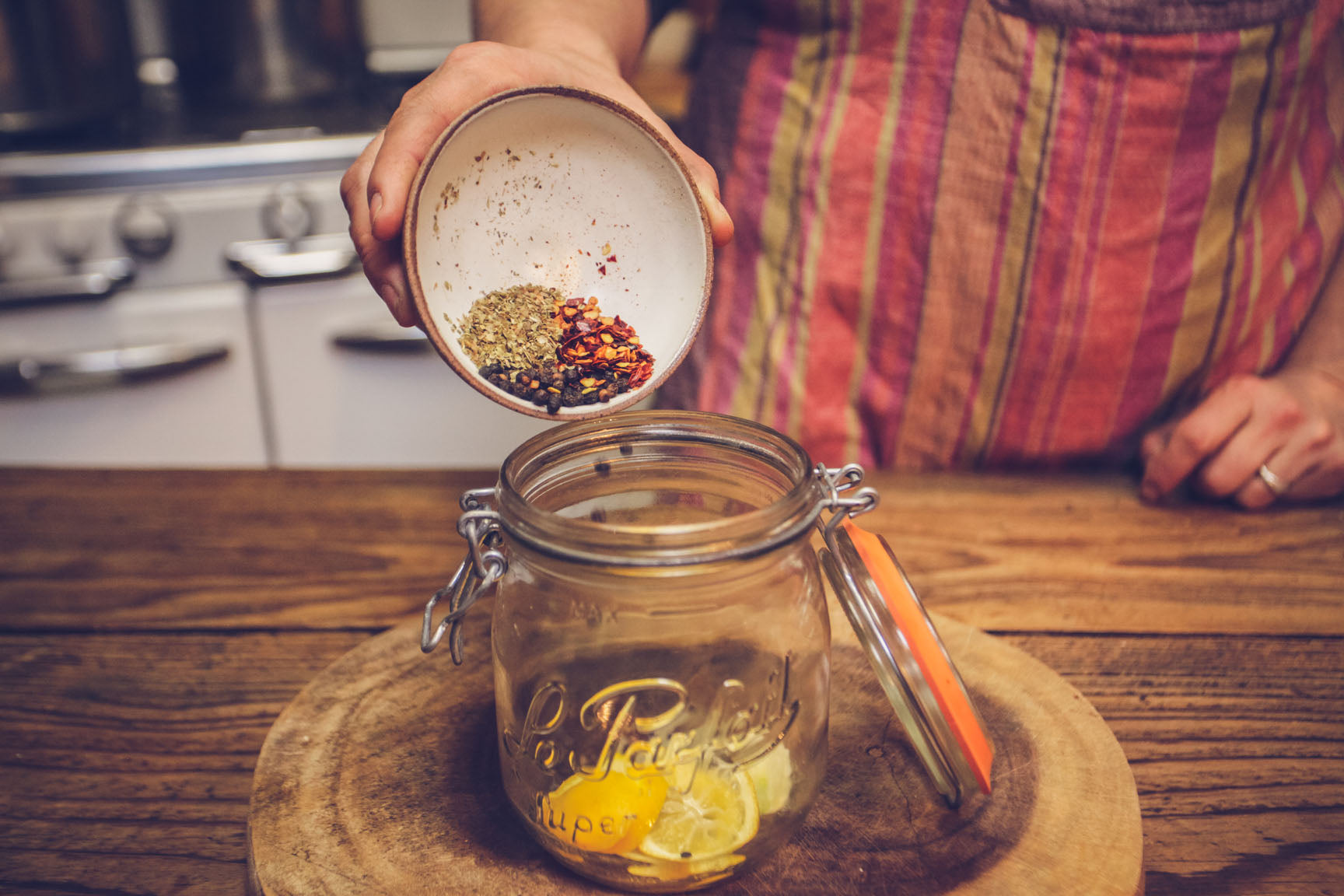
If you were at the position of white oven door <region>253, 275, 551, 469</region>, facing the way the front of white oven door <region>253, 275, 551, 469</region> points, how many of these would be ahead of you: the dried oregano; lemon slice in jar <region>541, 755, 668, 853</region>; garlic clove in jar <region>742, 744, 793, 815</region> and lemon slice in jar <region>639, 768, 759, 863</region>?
4

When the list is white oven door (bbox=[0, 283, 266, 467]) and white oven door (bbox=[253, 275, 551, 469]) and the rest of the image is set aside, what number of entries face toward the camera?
2

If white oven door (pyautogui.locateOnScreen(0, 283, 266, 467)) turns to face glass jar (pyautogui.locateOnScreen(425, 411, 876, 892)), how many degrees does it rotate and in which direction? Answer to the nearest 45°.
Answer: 0° — it already faces it

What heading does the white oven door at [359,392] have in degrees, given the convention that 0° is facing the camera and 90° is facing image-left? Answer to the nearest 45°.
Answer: approximately 0°

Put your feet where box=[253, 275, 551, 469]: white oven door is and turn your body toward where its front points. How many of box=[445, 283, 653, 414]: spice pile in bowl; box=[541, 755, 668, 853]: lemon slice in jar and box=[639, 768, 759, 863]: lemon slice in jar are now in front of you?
3

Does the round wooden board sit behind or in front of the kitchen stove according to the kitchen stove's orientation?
in front

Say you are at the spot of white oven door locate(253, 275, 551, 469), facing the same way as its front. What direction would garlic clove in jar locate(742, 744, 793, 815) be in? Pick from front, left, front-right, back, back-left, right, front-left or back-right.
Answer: front

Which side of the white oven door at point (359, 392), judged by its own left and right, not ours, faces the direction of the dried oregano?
front

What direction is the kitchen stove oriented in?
toward the camera

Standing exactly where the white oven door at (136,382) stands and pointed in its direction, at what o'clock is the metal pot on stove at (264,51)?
The metal pot on stove is roughly at 7 o'clock from the white oven door.
